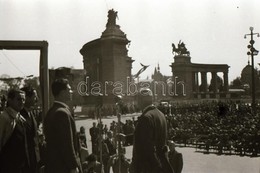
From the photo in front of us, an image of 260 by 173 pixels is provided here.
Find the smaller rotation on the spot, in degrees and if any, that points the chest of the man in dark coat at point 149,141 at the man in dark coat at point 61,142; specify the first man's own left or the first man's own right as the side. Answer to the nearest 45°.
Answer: approximately 45° to the first man's own left

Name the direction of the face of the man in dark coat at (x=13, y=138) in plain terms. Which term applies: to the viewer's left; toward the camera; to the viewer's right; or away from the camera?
to the viewer's right

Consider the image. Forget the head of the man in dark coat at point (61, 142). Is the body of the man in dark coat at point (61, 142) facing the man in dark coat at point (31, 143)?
no
